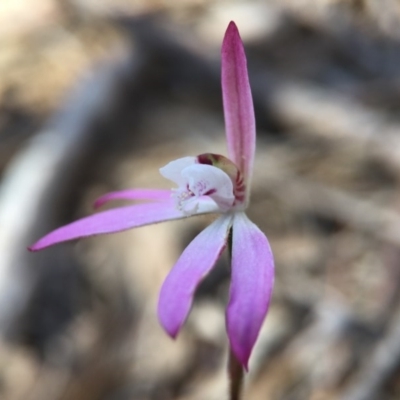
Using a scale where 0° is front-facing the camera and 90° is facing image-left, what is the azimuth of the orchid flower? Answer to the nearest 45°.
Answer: approximately 45°
